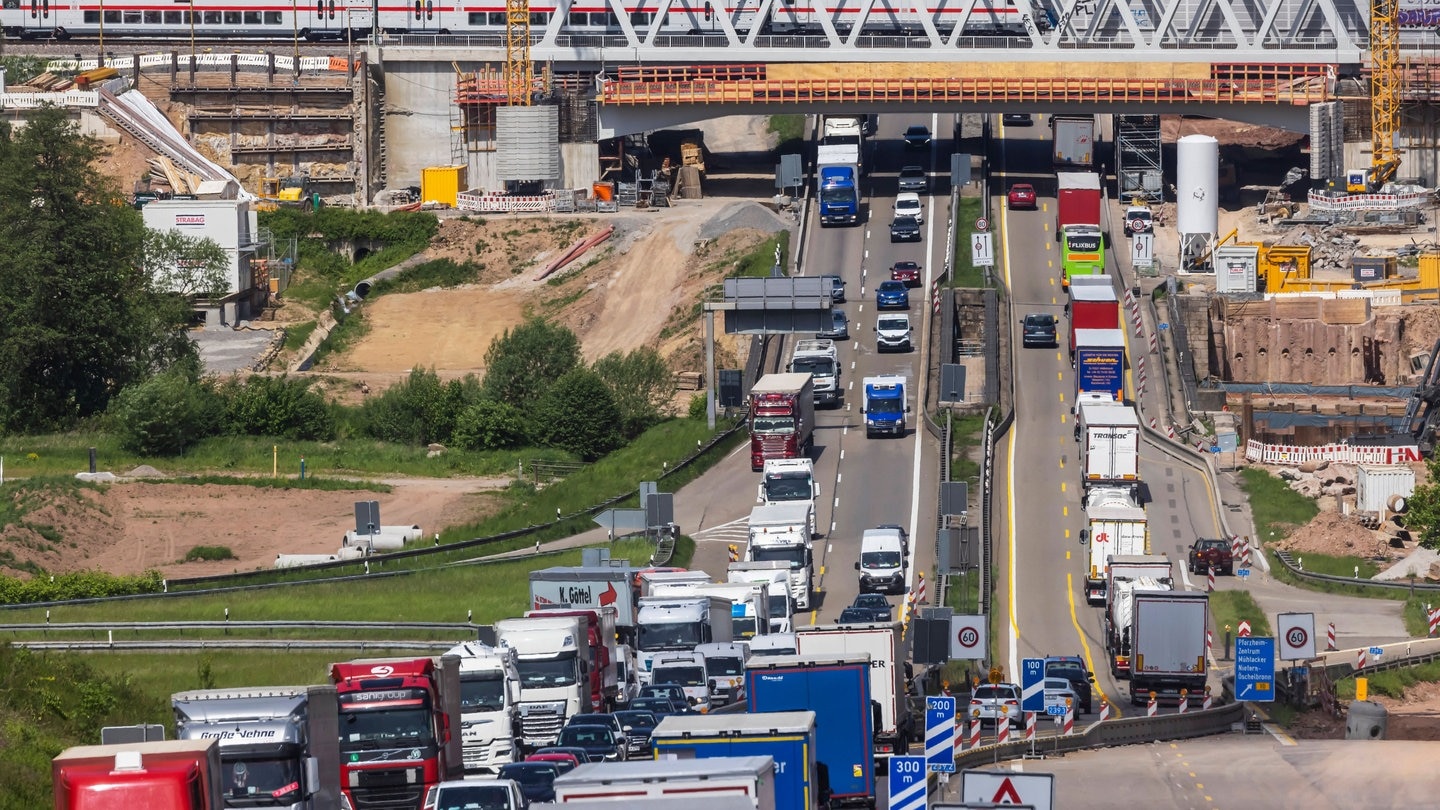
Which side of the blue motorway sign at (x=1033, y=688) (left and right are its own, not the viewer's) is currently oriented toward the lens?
front

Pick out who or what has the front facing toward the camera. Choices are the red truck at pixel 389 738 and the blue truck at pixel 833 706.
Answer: the red truck

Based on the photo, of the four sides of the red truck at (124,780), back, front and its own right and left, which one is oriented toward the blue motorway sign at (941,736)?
left

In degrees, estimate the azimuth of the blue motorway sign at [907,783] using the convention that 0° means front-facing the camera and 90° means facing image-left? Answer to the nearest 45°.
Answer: approximately 0°

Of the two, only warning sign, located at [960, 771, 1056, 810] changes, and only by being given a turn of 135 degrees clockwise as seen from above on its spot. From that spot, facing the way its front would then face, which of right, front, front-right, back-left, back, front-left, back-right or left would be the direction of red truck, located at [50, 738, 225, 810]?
front-left

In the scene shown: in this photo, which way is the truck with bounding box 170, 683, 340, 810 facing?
toward the camera

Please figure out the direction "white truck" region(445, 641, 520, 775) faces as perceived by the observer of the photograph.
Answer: facing the viewer

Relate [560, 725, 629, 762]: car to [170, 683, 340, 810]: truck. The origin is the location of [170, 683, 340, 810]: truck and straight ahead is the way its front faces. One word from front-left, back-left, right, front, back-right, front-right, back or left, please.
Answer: back-left

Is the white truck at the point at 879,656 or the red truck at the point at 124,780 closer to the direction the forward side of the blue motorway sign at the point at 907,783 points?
the red truck

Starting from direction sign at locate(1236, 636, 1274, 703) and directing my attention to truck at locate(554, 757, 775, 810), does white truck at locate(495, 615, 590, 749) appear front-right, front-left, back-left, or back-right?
front-right

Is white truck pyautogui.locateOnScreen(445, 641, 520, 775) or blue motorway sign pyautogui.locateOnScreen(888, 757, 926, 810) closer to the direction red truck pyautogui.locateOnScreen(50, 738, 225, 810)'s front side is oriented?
the blue motorway sign

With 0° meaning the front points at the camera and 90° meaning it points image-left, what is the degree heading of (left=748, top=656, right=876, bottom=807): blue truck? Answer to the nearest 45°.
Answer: approximately 180°

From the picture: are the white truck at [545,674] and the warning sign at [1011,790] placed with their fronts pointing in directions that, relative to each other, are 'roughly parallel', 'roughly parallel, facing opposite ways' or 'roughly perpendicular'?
roughly parallel

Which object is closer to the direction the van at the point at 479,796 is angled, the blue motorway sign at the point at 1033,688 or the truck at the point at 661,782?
the truck
